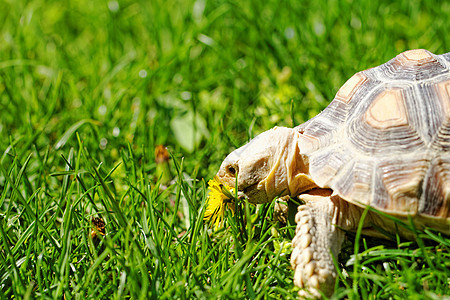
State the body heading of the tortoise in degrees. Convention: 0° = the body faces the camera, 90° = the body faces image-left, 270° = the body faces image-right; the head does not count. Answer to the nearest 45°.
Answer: approximately 90°

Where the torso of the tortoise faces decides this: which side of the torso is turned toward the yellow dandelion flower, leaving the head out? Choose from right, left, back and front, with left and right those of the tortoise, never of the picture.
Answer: front
